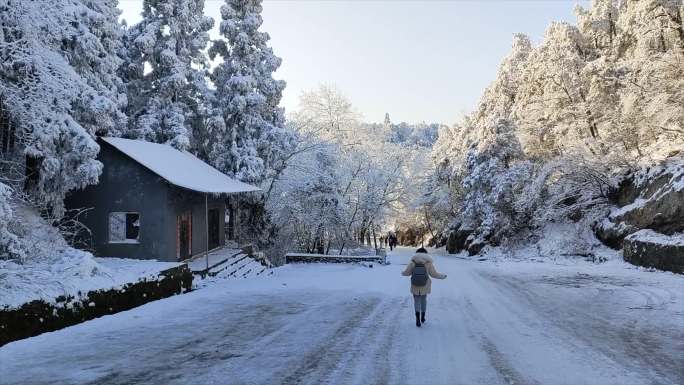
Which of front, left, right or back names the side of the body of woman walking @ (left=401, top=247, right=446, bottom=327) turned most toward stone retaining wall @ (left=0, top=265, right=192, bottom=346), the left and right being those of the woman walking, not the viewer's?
left

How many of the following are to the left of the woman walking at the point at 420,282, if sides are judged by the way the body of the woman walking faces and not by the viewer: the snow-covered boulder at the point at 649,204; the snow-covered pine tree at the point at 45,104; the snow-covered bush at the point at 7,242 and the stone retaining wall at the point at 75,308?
3

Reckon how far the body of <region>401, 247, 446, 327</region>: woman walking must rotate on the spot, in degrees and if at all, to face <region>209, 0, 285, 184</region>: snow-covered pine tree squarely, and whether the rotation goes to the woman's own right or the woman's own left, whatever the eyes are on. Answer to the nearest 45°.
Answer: approximately 45° to the woman's own left

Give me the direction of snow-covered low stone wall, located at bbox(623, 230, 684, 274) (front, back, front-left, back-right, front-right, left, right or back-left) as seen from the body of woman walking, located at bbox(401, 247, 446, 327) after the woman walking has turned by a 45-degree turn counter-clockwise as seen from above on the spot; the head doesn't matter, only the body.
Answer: right

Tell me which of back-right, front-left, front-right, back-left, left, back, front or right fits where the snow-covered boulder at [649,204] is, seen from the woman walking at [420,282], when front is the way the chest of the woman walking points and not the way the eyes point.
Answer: front-right

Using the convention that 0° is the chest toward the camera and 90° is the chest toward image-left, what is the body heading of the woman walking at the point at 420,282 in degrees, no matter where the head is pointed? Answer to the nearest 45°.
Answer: approximately 180°

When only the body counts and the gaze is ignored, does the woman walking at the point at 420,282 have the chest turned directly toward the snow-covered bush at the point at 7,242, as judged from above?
no

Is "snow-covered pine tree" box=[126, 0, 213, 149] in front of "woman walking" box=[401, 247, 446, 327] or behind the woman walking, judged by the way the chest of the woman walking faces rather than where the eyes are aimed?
in front
